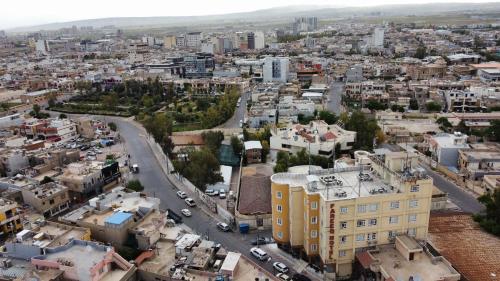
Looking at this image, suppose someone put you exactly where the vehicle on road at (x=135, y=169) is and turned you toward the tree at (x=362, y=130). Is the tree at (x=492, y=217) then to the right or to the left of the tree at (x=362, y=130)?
right

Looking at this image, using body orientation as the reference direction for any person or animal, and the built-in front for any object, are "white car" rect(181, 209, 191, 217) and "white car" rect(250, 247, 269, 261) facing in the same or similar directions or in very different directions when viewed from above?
same or similar directions

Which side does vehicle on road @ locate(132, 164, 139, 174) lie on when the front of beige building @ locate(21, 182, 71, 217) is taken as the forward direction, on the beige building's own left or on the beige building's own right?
on the beige building's own left

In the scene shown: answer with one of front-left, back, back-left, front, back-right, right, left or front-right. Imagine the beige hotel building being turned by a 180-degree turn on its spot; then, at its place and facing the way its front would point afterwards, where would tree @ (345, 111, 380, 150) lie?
front-left

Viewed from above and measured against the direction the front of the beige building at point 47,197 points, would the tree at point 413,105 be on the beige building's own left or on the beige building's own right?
on the beige building's own left

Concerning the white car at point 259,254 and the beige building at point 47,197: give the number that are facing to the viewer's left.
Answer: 0

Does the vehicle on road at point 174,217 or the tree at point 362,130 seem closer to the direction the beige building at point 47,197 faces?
the vehicle on road

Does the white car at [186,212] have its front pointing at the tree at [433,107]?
no
